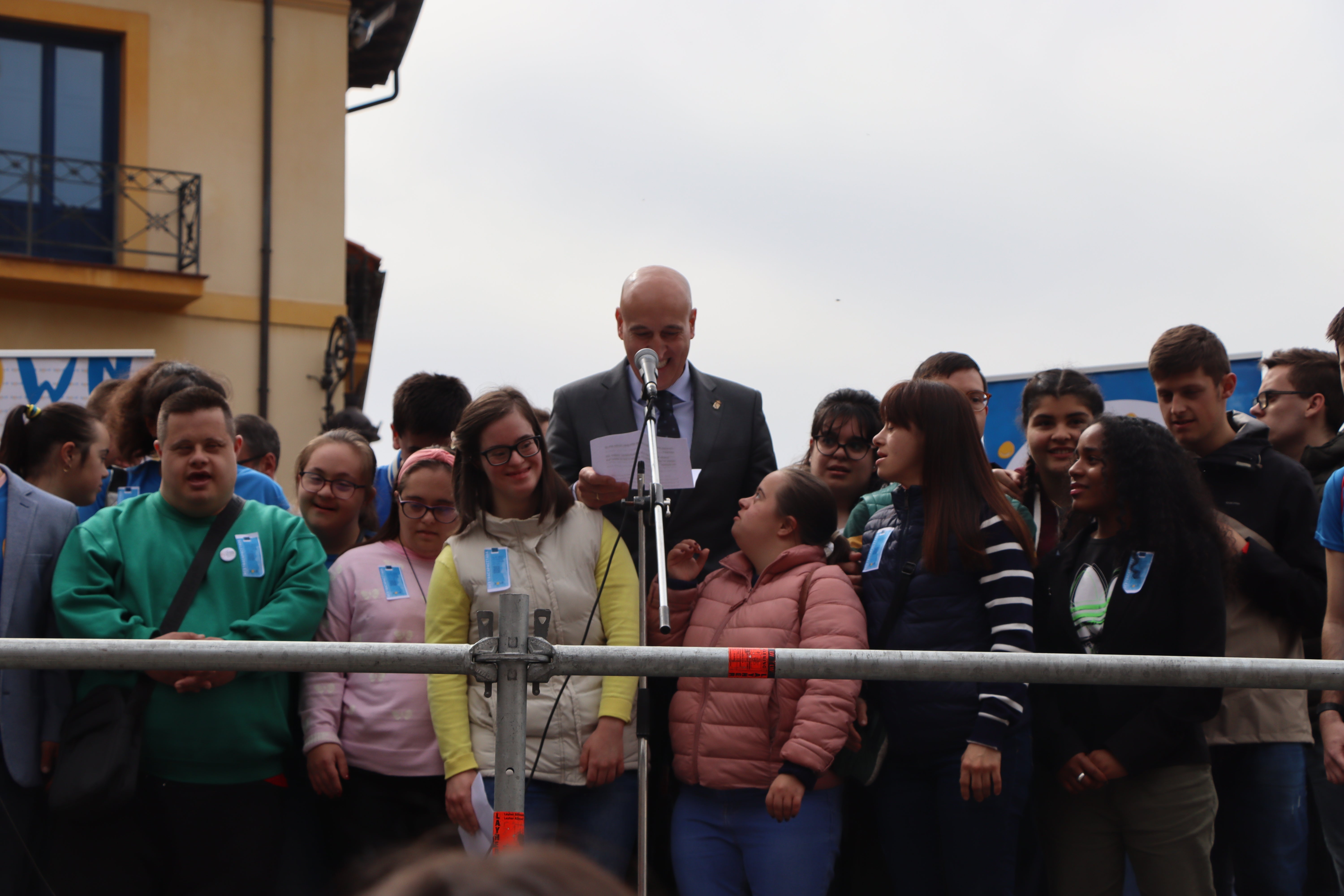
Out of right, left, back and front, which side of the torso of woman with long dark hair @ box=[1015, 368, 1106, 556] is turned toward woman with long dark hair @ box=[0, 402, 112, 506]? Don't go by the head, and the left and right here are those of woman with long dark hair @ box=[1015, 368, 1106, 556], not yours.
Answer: right

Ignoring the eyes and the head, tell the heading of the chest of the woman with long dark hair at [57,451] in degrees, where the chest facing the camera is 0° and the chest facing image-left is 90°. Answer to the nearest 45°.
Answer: approximately 270°

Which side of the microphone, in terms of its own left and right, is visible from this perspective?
back

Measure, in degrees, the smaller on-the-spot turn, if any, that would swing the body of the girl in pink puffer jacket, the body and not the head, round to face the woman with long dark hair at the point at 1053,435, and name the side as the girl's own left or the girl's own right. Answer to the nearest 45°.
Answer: approximately 180°

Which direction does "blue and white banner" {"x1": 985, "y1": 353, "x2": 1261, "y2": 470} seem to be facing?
toward the camera

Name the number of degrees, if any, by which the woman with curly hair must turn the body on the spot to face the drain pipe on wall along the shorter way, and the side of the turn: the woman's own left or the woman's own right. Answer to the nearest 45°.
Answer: approximately 90° to the woman's own right

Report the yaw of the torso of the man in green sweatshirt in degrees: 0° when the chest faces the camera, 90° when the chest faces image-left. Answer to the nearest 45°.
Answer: approximately 0°

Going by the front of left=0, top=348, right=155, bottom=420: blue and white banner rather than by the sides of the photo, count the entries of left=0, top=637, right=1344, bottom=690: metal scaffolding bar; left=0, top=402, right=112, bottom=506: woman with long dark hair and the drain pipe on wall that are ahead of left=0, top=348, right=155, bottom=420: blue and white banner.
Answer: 2

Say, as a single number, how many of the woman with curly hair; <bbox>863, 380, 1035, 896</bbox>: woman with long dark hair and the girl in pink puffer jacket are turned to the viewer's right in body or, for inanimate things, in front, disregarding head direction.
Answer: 0

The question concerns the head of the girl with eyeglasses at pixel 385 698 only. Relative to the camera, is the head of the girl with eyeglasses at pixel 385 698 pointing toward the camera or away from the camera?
toward the camera

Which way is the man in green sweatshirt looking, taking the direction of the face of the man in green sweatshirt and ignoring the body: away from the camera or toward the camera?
toward the camera

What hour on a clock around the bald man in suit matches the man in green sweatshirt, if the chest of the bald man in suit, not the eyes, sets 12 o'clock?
The man in green sweatshirt is roughly at 2 o'clock from the bald man in suit.

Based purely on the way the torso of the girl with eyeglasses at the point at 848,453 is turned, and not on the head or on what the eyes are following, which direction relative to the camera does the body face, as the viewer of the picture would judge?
toward the camera

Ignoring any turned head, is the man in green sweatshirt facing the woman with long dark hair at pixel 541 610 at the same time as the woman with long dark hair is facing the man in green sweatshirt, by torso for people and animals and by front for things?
no

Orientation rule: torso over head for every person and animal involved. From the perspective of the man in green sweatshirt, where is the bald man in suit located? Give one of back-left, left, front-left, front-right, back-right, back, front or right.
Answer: left

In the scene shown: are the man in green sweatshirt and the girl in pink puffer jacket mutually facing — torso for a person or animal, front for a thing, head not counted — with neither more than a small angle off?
no

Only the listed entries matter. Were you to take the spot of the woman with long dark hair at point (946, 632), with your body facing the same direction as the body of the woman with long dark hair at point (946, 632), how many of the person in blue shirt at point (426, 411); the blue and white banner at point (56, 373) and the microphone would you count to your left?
0

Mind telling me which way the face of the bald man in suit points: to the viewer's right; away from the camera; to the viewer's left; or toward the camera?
toward the camera

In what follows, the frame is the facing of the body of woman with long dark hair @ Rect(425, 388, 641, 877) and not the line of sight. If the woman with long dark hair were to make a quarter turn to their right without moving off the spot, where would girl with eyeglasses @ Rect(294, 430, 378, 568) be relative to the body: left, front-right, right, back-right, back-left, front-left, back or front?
front-right
